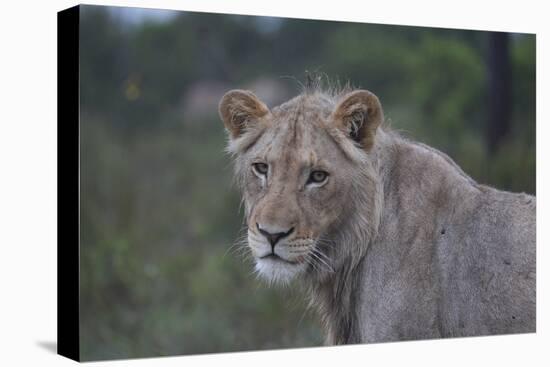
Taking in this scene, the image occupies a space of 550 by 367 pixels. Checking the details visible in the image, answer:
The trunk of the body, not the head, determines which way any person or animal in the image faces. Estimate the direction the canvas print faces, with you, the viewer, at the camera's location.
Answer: facing the viewer and to the right of the viewer
